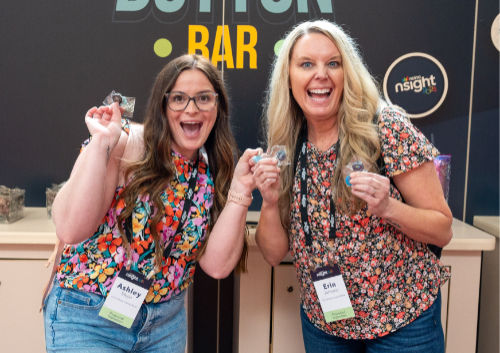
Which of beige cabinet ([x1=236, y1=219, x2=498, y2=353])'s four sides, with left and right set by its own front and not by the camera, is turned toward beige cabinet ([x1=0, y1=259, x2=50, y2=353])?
right

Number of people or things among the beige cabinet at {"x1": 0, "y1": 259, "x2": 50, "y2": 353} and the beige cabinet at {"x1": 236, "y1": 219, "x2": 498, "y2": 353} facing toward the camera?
2

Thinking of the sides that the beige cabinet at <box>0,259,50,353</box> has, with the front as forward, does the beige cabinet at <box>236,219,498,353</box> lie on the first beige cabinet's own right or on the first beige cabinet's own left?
on the first beige cabinet's own left

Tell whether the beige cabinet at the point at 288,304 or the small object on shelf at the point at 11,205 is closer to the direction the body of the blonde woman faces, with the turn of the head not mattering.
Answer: the small object on shelf

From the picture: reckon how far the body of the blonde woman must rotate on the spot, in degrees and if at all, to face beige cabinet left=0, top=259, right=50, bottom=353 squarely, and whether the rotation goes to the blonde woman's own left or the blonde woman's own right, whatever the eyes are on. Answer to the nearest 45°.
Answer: approximately 45° to the blonde woman's own right

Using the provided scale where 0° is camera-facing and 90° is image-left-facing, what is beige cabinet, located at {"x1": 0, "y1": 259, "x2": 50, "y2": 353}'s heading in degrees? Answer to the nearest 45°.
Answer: approximately 0°

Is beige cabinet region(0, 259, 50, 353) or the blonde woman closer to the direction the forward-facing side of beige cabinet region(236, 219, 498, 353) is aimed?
the blonde woman
